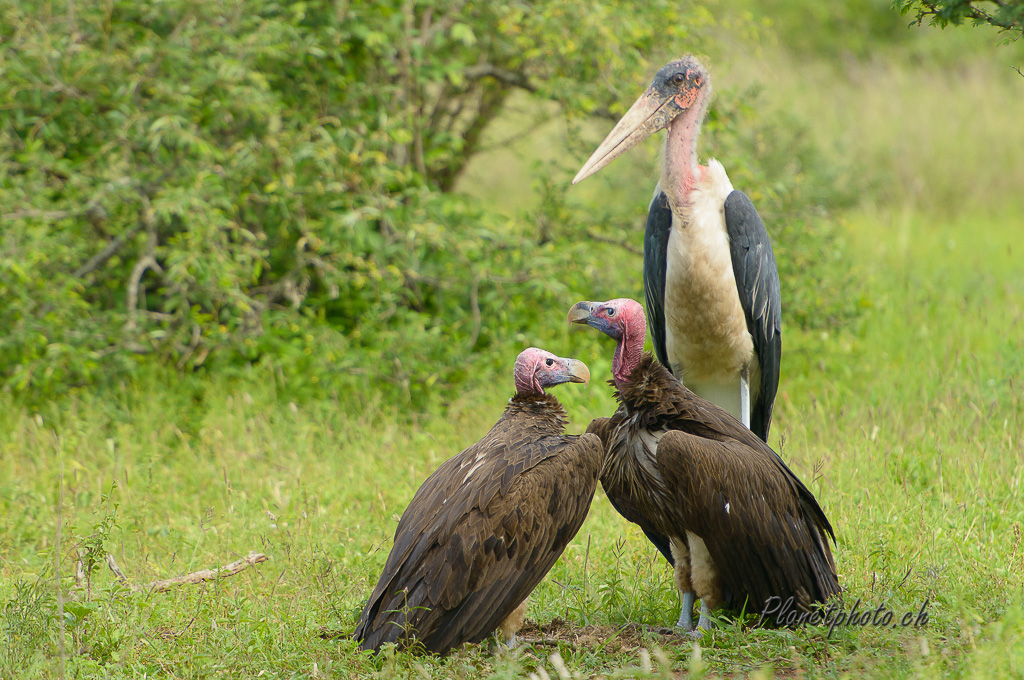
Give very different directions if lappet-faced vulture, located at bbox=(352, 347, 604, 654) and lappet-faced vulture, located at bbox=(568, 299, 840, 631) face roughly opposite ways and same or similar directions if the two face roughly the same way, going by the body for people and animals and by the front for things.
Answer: very different directions

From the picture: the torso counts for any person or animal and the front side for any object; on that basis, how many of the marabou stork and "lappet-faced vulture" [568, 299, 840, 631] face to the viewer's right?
0

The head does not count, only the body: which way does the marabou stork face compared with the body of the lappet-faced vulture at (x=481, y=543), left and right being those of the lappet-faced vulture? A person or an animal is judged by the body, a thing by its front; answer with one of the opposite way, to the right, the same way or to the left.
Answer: the opposite way

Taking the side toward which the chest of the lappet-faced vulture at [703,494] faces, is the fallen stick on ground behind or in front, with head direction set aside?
in front

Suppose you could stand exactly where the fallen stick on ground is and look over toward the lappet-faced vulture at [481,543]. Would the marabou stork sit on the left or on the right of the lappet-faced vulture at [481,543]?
left

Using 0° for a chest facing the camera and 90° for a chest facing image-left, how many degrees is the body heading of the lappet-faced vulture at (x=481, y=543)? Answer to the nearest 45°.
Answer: approximately 225°

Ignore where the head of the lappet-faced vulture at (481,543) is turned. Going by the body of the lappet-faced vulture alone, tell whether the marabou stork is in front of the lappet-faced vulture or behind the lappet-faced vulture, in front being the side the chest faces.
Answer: in front

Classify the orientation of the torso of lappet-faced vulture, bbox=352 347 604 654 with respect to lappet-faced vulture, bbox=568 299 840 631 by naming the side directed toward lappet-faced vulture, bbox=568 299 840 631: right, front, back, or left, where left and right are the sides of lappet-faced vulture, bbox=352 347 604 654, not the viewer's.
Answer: front
